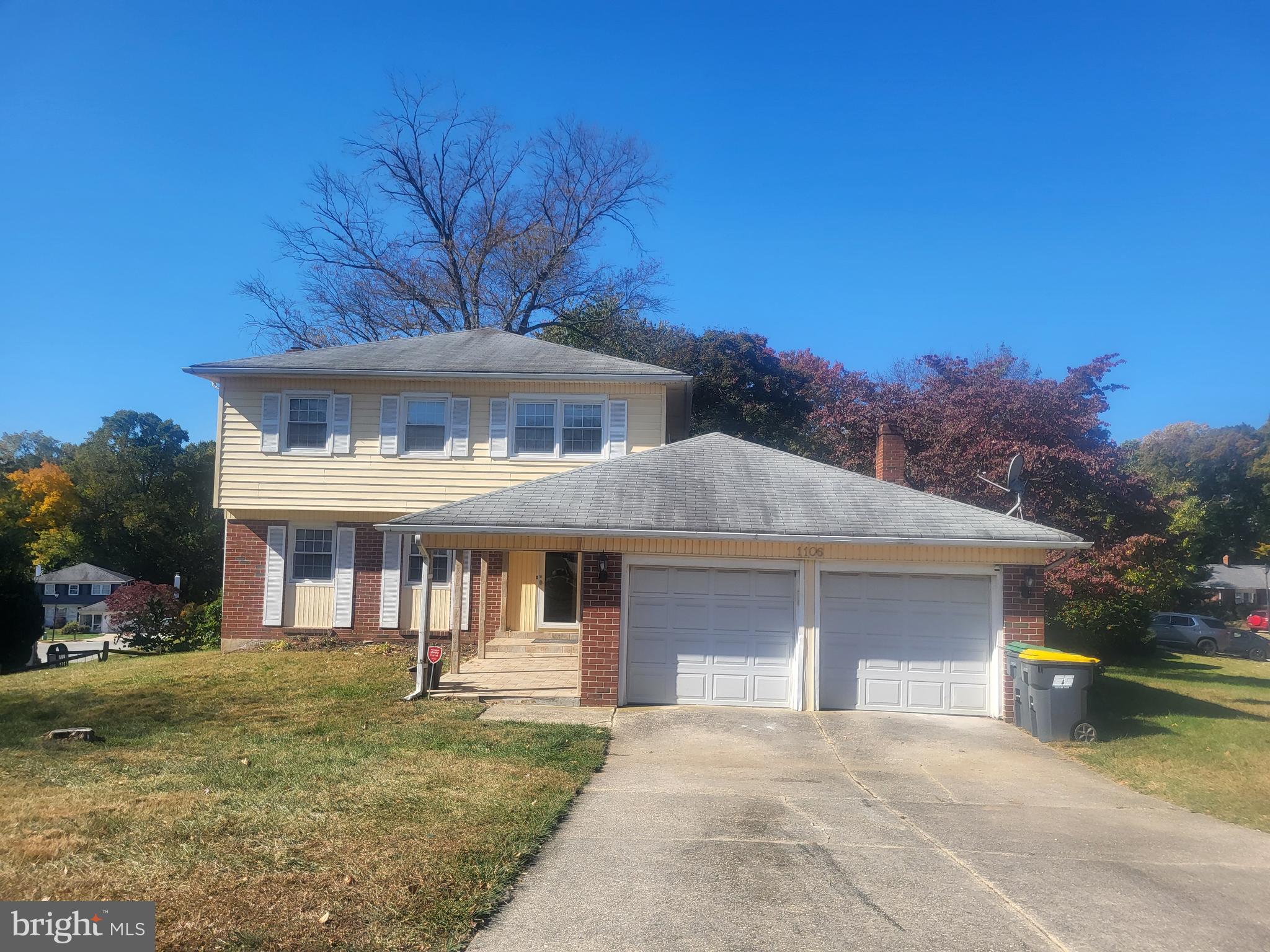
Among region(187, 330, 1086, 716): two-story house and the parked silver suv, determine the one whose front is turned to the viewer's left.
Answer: the parked silver suv

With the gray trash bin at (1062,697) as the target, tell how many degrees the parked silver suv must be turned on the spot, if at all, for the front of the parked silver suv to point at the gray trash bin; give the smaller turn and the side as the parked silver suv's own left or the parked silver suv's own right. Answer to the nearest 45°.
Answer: approximately 90° to the parked silver suv's own left

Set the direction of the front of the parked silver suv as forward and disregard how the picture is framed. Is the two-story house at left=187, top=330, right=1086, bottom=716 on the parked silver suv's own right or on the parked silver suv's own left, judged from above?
on the parked silver suv's own left

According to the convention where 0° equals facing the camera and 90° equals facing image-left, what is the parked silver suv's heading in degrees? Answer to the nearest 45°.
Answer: approximately 90°

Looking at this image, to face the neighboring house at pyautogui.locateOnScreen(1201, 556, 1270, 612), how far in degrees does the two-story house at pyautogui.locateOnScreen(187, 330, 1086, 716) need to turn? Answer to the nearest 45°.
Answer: approximately 135° to its left

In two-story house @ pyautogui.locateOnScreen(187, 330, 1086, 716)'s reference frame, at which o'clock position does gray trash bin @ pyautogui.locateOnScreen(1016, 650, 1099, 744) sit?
The gray trash bin is roughly at 10 o'clock from the two-story house.

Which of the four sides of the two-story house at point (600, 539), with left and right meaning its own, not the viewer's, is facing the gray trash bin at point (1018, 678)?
left

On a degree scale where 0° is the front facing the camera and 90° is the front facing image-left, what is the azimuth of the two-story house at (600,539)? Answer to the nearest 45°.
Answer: approximately 0°

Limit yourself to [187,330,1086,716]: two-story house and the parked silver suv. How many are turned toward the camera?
1
